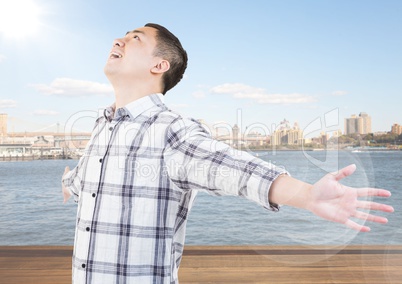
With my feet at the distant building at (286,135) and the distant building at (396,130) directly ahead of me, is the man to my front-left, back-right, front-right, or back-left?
back-right

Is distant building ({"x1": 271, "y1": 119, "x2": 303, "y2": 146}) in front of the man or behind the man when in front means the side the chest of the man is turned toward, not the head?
behind

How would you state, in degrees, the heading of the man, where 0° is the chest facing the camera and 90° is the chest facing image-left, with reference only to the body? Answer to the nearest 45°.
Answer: approximately 45°

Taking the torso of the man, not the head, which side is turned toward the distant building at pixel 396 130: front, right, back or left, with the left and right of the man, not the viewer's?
back
